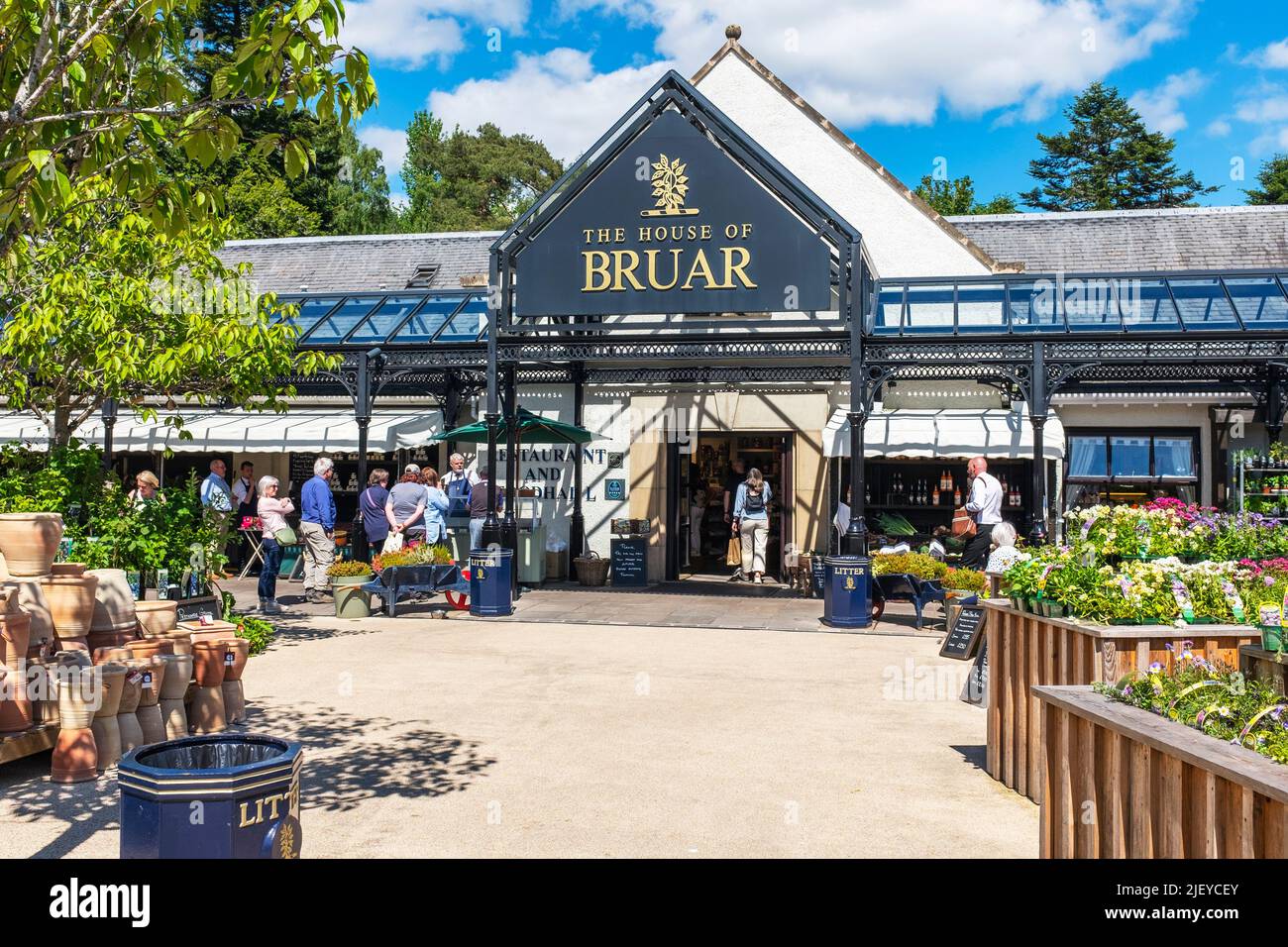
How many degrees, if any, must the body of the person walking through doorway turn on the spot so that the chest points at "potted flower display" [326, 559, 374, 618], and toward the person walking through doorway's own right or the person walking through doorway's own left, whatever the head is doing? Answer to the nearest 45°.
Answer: approximately 135° to the person walking through doorway's own left

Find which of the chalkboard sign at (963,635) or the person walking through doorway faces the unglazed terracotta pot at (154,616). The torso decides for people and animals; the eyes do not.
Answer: the chalkboard sign

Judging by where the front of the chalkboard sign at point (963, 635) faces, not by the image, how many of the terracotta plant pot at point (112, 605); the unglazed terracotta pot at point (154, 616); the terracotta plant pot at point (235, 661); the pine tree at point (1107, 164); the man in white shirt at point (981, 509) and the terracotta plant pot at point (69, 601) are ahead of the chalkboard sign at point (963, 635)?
4

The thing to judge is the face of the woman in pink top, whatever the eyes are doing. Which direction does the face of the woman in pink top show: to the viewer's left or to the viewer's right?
to the viewer's right

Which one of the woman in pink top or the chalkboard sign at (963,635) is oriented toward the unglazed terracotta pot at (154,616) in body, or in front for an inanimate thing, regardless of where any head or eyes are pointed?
the chalkboard sign

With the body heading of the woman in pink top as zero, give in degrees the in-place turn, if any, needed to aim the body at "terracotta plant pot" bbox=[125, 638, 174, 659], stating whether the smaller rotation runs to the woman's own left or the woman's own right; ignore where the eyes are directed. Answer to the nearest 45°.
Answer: approximately 90° to the woman's own right

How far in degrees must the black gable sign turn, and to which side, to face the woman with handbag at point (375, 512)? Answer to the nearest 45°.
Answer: approximately 90° to its right

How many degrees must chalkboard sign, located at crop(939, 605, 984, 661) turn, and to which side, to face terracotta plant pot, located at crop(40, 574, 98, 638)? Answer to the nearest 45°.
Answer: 0° — it already faces it

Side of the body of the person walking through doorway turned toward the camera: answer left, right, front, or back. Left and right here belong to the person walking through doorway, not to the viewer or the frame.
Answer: back
